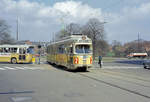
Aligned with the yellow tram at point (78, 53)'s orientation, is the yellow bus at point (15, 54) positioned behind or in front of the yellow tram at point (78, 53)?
behind

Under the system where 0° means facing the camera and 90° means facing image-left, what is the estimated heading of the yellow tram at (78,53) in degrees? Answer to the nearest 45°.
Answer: approximately 315°
